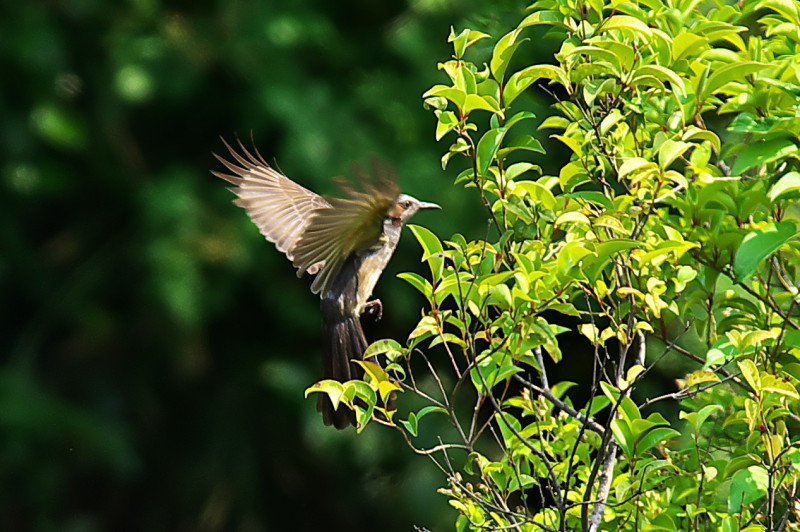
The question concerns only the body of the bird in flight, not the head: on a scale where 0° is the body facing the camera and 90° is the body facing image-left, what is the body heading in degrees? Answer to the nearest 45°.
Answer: approximately 270°
